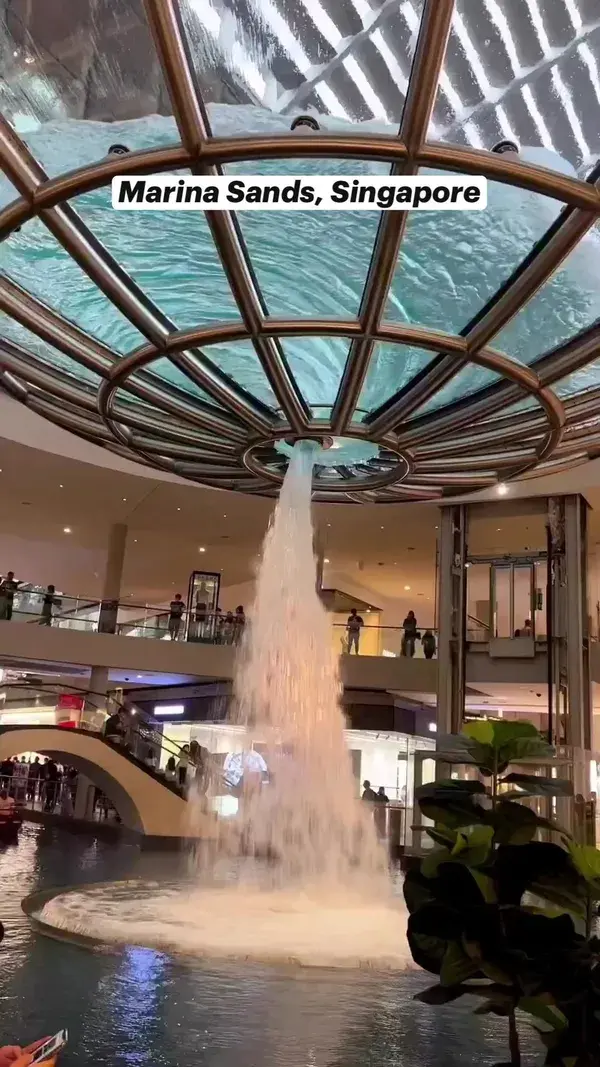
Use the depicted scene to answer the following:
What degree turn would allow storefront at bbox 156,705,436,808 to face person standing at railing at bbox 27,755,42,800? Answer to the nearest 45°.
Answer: approximately 90° to its right

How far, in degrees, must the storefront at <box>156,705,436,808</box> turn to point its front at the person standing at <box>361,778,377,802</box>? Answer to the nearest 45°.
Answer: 0° — it already faces them

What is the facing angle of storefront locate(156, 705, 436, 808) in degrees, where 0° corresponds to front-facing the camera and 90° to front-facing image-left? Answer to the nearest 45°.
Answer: approximately 0°

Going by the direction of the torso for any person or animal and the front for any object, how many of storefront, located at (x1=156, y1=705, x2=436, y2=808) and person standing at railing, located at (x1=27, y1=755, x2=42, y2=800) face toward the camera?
2

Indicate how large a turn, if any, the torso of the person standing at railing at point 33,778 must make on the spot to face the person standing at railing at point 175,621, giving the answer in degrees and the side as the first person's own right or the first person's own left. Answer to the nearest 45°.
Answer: approximately 45° to the first person's own left

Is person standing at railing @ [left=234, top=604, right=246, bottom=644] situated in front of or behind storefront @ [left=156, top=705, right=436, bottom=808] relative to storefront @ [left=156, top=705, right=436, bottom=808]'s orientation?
in front
